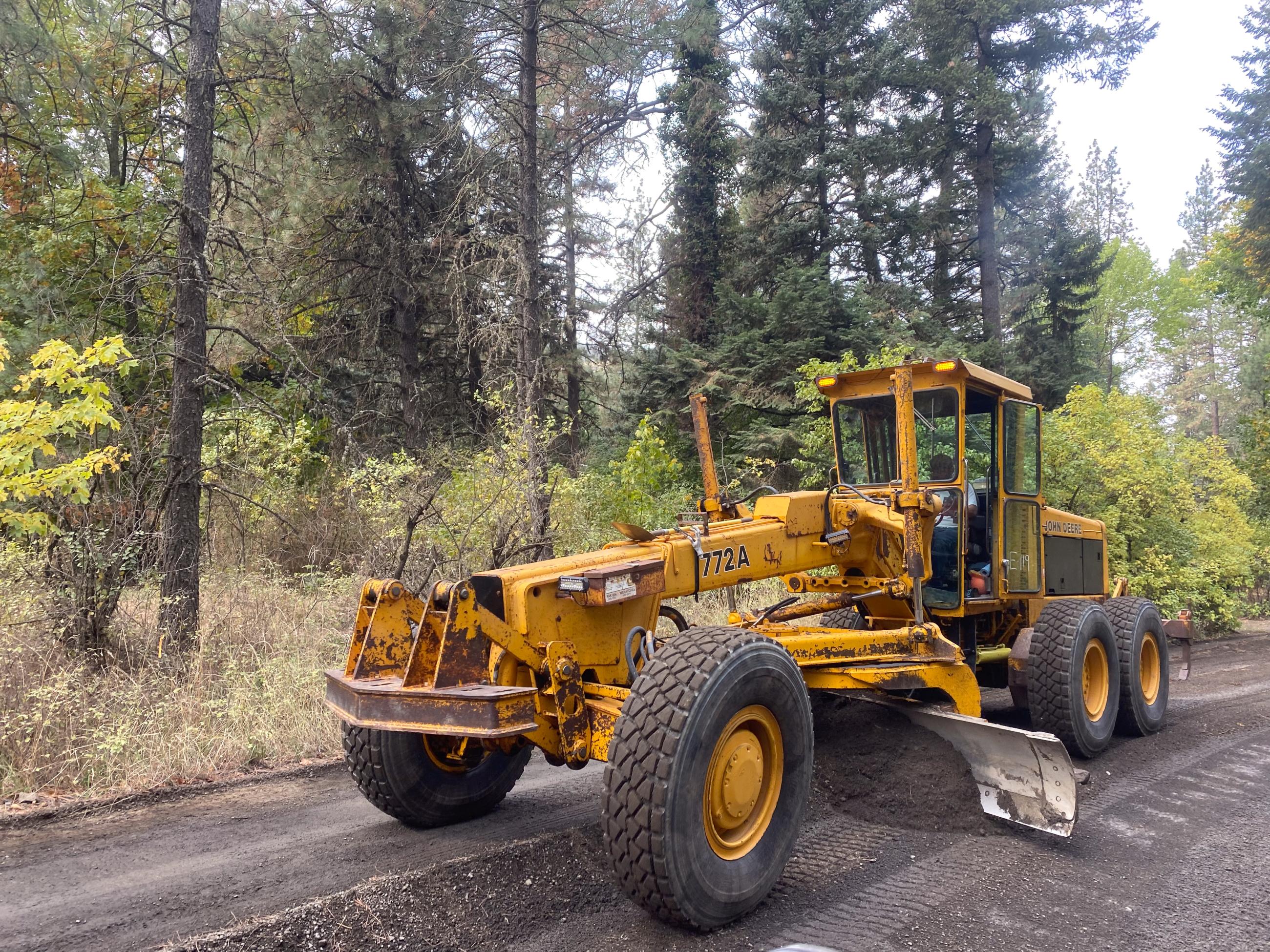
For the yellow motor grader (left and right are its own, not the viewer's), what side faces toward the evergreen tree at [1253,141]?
back

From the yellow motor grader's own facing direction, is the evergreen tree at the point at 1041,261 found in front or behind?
behind

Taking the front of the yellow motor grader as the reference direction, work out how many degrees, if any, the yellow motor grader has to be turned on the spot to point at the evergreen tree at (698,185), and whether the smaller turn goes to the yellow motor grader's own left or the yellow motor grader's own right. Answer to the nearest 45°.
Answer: approximately 135° to the yellow motor grader's own right

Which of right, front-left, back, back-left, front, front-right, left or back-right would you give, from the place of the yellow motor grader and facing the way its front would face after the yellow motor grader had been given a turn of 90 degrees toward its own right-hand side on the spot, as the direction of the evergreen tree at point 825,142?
front-right

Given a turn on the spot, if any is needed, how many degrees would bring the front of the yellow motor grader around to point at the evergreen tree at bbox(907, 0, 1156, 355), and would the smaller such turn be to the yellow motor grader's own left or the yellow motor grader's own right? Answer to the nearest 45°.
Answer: approximately 135° to the yellow motor grader's own right

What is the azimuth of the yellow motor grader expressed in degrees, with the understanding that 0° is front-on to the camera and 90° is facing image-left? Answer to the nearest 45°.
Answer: approximately 45°
